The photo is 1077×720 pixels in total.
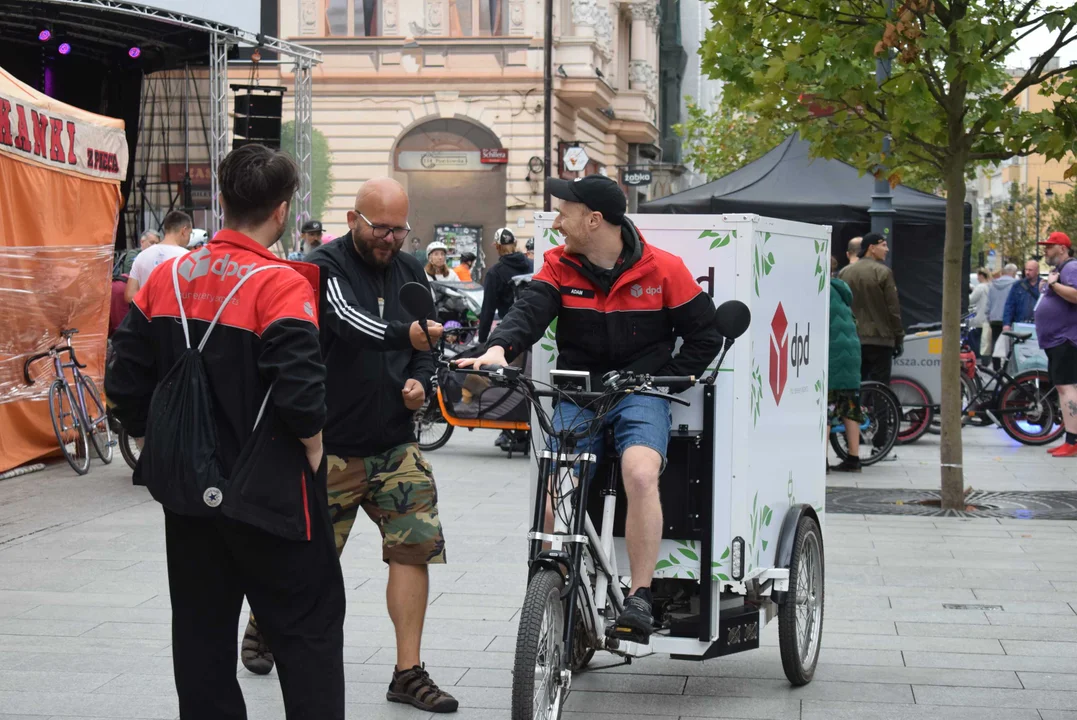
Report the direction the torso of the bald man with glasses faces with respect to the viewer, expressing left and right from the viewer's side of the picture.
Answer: facing the viewer and to the right of the viewer

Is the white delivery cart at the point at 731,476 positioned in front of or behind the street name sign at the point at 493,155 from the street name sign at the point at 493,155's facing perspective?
in front

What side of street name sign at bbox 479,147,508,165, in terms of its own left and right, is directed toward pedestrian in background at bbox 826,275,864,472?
front

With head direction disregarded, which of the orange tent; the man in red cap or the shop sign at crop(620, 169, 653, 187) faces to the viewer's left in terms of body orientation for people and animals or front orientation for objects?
the man in red cap

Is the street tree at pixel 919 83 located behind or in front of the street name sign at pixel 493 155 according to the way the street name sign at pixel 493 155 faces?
in front

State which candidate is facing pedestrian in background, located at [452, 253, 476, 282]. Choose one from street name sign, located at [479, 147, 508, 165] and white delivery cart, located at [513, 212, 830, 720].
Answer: the street name sign

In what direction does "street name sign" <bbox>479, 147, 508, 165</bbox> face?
toward the camera

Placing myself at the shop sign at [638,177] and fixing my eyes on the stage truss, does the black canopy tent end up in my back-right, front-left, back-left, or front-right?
front-left

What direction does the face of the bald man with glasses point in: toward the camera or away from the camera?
toward the camera

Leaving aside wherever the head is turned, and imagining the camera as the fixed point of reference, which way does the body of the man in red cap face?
to the viewer's left

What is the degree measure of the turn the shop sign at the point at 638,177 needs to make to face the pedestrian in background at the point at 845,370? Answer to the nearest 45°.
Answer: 0° — it already faces them

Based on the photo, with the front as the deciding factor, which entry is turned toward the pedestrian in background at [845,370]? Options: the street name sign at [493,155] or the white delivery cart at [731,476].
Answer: the street name sign

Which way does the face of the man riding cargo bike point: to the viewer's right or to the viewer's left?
to the viewer's left

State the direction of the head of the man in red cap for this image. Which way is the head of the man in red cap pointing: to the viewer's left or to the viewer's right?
to the viewer's left
